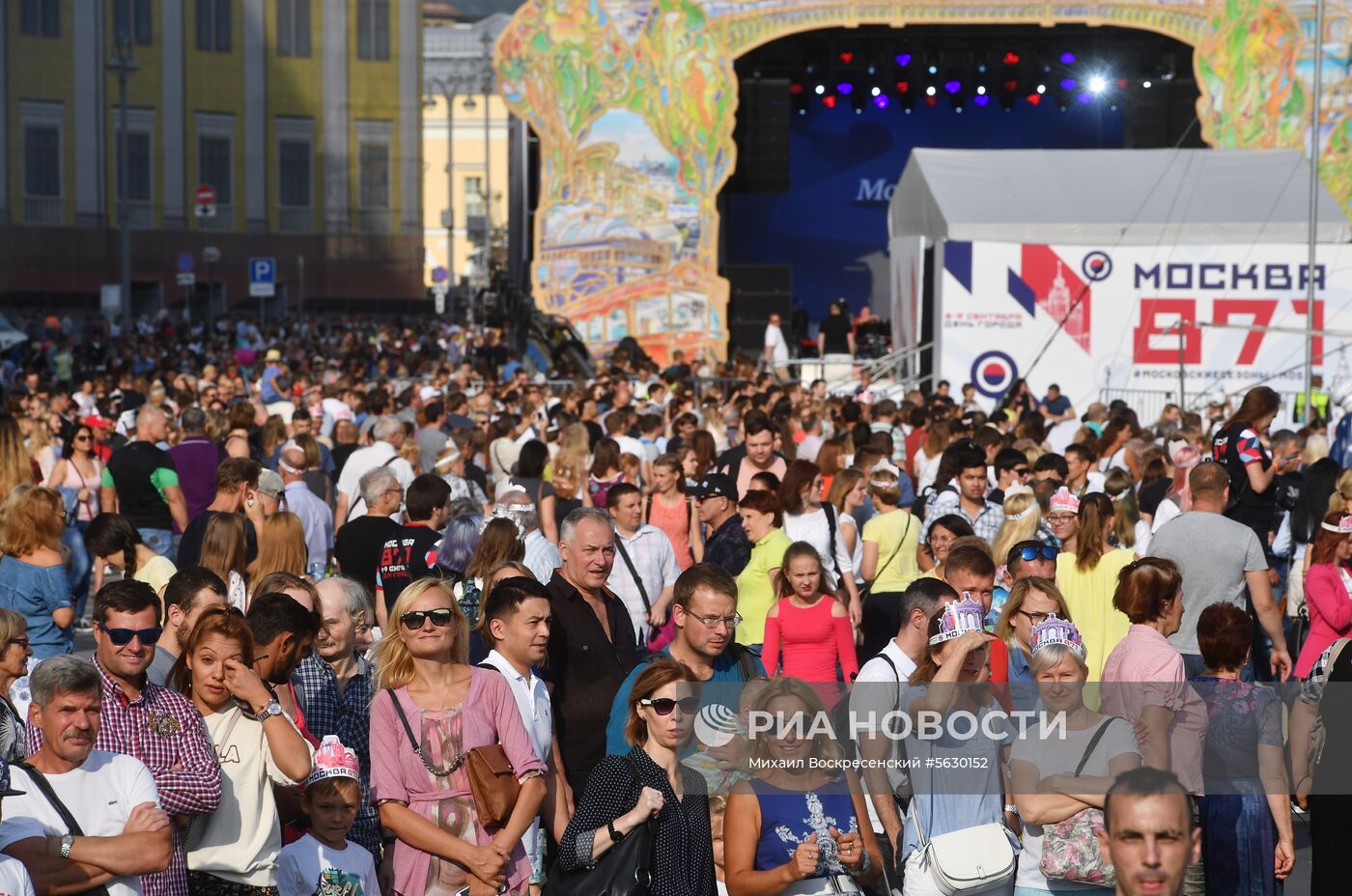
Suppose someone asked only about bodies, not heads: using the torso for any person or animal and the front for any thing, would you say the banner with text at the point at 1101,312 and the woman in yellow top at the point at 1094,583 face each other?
yes

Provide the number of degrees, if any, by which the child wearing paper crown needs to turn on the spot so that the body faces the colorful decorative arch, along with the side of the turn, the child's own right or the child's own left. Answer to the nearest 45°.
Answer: approximately 180°

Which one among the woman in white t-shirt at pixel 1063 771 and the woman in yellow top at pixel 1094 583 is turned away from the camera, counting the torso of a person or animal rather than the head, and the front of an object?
the woman in yellow top

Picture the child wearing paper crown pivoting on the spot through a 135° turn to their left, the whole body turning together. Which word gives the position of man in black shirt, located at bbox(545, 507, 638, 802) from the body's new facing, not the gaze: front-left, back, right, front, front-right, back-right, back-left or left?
front

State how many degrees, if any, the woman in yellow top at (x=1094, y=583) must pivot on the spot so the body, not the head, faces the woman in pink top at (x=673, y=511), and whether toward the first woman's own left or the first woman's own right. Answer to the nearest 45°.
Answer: approximately 45° to the first woman's own left

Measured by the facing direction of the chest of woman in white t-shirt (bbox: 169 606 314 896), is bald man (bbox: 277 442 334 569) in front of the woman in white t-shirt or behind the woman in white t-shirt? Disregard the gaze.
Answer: behind
